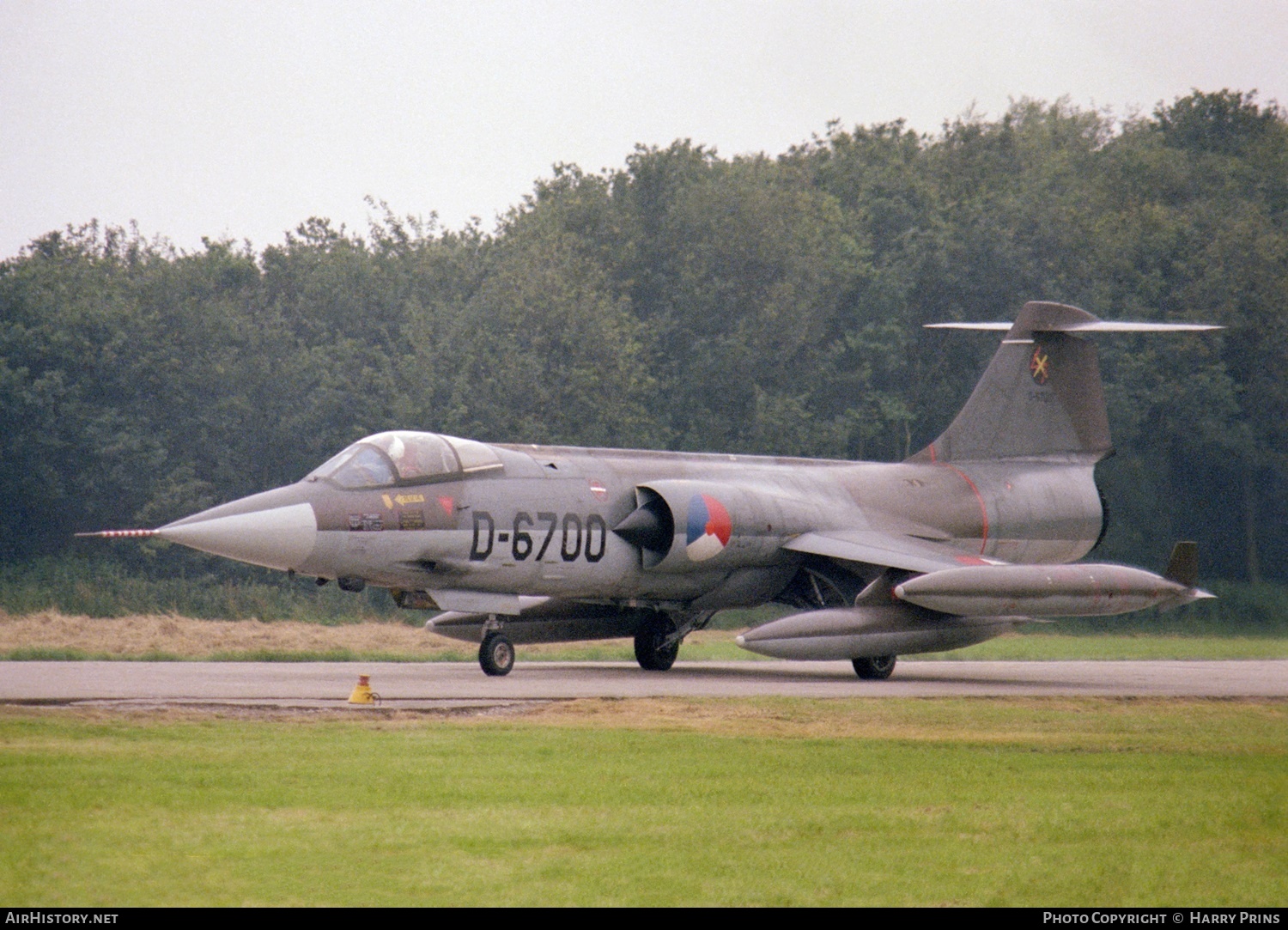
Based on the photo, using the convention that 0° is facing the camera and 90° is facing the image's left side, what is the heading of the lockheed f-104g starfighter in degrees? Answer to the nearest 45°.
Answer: approximately 45°
